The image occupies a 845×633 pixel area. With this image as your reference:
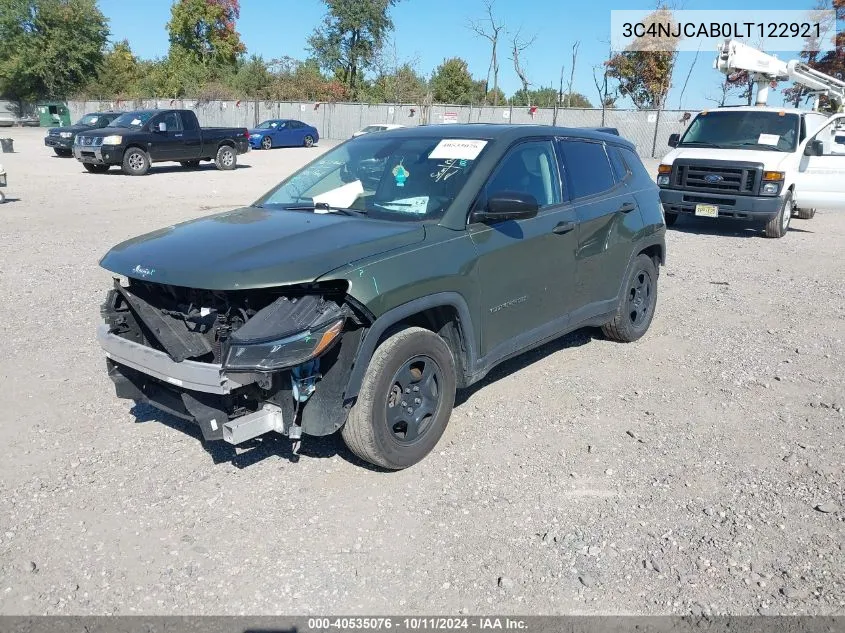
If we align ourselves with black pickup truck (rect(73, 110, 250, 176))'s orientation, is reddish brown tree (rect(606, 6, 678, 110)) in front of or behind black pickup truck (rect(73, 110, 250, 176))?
behind

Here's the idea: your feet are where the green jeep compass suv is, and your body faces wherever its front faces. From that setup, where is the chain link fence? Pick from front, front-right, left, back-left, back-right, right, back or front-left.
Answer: back-right

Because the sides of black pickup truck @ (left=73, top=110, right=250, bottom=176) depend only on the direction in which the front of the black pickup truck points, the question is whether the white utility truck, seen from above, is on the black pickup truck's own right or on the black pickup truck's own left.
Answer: on the black pickup truck's own left

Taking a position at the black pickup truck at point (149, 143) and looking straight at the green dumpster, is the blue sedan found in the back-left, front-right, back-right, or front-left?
front-right

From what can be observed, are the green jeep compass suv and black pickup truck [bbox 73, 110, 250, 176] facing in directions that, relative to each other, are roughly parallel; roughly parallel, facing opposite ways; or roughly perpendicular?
roughly parallel

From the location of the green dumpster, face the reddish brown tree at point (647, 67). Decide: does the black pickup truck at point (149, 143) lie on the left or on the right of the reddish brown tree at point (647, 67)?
right

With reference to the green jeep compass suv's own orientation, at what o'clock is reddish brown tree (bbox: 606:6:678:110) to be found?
The reddish brown tree is roughly at 5 o'clock from the green jeep compass suv.

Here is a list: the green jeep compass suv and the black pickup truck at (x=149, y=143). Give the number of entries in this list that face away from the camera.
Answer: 0

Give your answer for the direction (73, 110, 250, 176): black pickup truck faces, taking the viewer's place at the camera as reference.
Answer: facing the viewer and to the left of the viewer

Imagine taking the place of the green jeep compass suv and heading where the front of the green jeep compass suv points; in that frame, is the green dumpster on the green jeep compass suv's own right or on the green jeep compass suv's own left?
on the green jeep compass suv's own right
